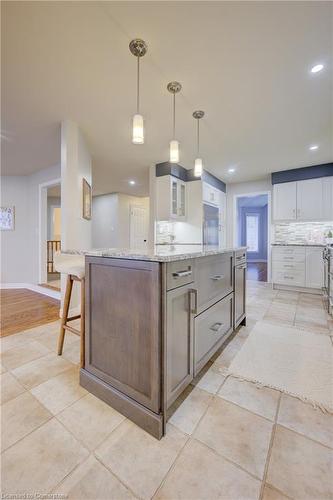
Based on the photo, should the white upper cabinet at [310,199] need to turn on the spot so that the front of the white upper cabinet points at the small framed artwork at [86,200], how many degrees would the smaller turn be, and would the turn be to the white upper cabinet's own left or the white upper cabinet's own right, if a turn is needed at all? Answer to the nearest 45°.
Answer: approximately 45° to the white upper cabinet's own right

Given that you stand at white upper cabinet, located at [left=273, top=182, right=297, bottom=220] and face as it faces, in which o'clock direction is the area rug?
The area rug is roughly at 12 o'clock from the white upper cabinet.

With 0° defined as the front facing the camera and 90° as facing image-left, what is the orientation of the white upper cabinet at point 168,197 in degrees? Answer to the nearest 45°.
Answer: approximately 315°

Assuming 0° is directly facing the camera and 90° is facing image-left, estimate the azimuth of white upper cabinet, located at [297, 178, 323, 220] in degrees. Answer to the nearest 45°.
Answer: approximately 0°

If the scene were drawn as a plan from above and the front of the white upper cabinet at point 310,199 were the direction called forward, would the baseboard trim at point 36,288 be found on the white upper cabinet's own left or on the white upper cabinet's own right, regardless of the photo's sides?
on the white upper cabinet's own right

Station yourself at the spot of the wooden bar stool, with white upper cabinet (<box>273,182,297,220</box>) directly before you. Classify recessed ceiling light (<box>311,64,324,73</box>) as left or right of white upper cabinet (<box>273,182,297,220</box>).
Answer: right
